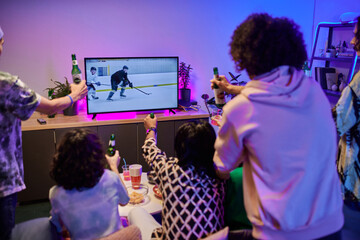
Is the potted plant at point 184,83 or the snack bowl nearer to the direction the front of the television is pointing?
the snack bowl

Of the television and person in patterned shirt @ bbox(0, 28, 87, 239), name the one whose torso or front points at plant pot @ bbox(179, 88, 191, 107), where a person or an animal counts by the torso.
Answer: the person in patterned shirt

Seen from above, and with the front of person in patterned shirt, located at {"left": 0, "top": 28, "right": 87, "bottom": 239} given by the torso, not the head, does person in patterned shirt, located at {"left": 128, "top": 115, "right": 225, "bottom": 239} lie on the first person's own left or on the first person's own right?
on the first person's own right

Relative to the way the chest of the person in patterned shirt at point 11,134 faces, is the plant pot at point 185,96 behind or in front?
in front

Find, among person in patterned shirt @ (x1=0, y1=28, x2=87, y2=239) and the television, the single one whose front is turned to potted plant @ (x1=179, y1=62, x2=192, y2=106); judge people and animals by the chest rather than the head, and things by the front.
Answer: the person in patterned shirt

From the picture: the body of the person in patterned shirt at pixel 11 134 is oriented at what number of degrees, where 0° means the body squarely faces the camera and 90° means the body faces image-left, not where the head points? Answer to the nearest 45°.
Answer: approximately 225°

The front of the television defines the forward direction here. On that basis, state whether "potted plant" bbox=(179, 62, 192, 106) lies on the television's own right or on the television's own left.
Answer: on the television's own left

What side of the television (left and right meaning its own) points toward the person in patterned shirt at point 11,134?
front

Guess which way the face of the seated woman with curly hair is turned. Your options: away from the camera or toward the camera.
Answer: away from the camera

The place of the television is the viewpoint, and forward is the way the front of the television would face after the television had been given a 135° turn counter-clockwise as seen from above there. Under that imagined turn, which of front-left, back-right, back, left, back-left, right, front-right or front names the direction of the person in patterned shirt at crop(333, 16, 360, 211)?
right

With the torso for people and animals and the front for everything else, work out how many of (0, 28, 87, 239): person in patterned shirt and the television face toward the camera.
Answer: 1

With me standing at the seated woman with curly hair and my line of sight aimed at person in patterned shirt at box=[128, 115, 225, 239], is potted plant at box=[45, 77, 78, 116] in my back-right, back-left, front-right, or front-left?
back-left

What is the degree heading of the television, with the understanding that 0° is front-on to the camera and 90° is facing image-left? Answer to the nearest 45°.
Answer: approximately 0°
